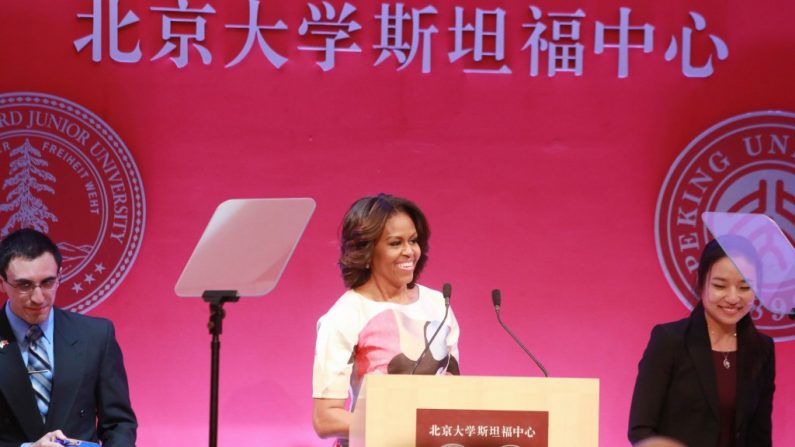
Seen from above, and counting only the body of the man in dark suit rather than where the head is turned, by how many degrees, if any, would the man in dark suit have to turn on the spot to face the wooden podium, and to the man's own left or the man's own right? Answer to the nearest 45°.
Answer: approximately 45° to the man's own left

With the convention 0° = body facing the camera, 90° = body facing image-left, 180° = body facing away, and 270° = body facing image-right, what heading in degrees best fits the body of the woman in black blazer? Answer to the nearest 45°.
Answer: approximately 315°

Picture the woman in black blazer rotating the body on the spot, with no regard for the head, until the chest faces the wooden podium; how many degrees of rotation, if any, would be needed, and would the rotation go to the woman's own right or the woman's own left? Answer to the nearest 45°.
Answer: approximately 45° to the woman's own right

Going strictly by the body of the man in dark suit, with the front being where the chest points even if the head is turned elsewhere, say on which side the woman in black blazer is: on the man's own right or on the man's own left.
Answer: on the man's own left

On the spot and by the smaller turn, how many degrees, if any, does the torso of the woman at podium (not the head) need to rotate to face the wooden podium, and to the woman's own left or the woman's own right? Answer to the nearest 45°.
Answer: approximately 45° to the woman's own right

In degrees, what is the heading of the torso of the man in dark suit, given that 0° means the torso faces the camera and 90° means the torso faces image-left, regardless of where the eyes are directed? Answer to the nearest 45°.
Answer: approximately 0°

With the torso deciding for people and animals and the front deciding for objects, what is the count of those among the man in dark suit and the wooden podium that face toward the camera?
2

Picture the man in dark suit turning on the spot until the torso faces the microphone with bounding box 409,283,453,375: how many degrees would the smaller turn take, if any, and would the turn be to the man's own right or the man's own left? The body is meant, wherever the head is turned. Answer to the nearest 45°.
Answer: approximately 45° to the man's own left
